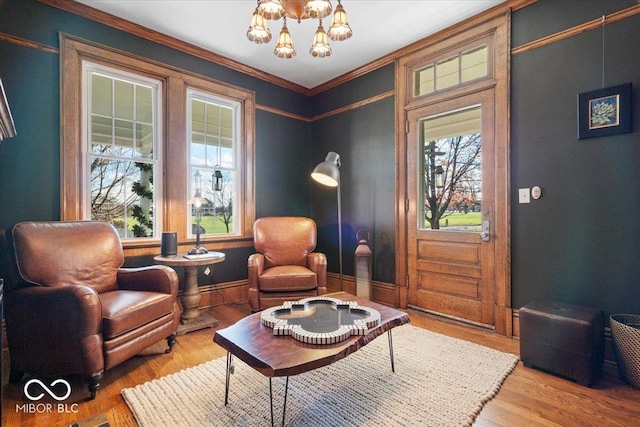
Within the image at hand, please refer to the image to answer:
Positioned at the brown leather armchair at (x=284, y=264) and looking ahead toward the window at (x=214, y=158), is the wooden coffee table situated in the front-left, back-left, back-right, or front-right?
back-left

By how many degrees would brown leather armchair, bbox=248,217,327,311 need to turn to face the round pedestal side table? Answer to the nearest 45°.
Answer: approximately 90° to its right

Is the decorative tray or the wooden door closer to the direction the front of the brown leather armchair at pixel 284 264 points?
the decorative tray

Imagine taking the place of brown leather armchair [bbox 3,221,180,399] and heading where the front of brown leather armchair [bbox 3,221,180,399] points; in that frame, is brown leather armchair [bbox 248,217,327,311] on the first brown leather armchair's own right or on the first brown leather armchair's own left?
on the first brown leather armchair's own left

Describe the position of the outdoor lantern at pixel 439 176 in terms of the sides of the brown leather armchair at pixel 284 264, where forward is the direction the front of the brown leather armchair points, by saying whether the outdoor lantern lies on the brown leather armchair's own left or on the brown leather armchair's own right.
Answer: on the brown leather armchair's own left

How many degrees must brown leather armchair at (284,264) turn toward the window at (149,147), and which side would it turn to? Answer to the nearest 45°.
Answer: approximately 90° to its right

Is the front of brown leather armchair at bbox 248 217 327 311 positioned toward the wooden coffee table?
yes

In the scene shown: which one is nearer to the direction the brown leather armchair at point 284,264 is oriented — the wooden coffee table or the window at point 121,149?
the wooden coffee table
